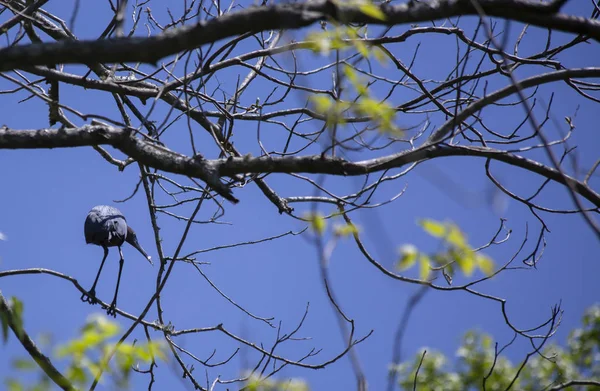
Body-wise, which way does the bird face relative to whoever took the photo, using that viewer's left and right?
facing to the right of the viewer
